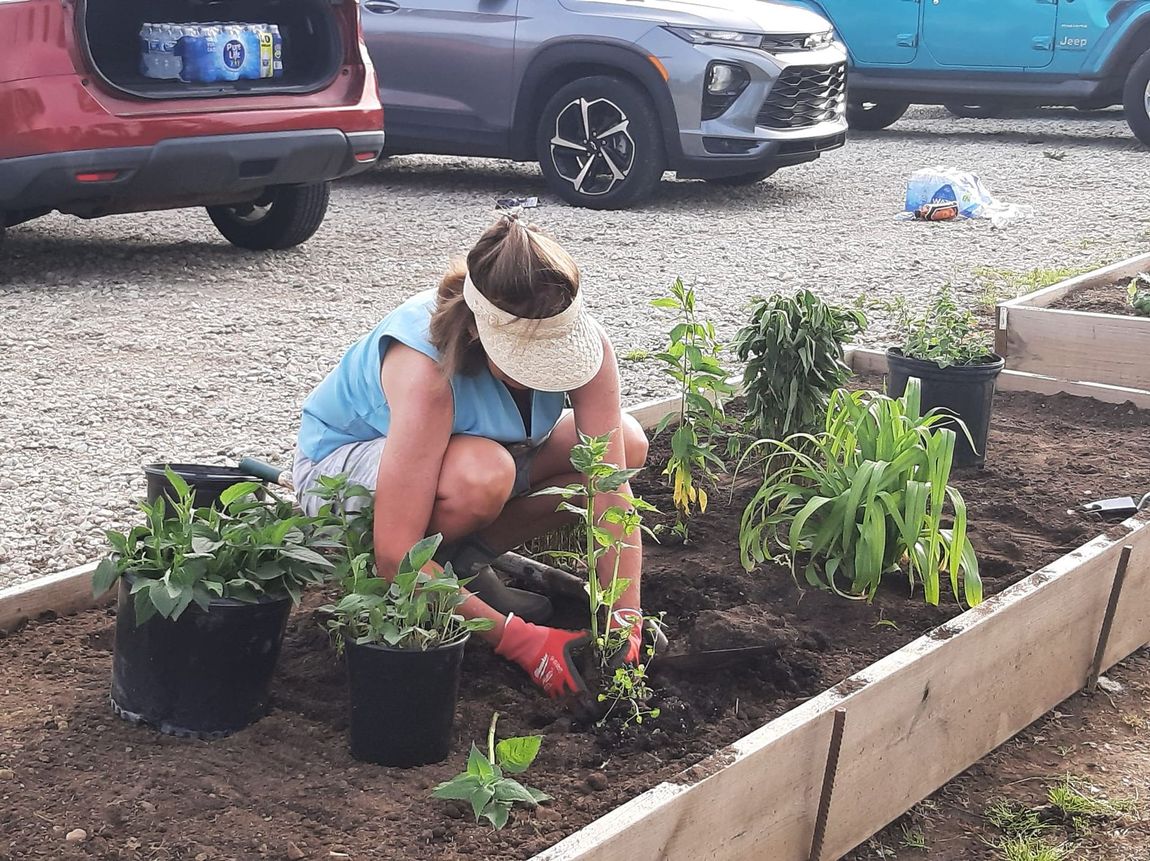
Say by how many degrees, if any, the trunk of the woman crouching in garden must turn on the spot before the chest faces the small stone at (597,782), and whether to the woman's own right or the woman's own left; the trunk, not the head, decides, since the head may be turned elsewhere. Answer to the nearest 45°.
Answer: approximately 45° to the woman's own right

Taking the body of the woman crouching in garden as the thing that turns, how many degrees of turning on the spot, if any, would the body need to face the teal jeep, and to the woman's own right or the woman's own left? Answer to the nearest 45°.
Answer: approximately 90° to the woman's own left

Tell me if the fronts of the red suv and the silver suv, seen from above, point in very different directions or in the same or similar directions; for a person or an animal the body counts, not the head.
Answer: very different directions

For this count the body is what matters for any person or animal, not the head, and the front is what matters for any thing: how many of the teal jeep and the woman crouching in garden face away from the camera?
0

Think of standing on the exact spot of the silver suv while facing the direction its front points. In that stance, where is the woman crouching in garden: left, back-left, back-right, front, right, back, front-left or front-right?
front-right

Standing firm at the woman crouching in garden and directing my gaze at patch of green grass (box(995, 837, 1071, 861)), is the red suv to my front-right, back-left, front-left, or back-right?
back-left

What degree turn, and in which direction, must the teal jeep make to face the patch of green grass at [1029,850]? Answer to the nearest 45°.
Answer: approximately 45° to its right

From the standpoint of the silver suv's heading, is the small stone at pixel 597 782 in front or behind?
in front

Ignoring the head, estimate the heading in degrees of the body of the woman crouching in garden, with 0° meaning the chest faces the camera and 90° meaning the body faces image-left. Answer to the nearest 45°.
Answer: approximately 315°

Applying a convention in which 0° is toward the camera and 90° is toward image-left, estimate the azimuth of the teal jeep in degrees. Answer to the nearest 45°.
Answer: approximately 315°

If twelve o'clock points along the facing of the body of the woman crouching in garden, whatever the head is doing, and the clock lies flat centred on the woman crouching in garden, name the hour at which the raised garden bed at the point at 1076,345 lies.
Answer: The raised garden bed is roughly at 9 o'clock from the woman crouching in garden.
